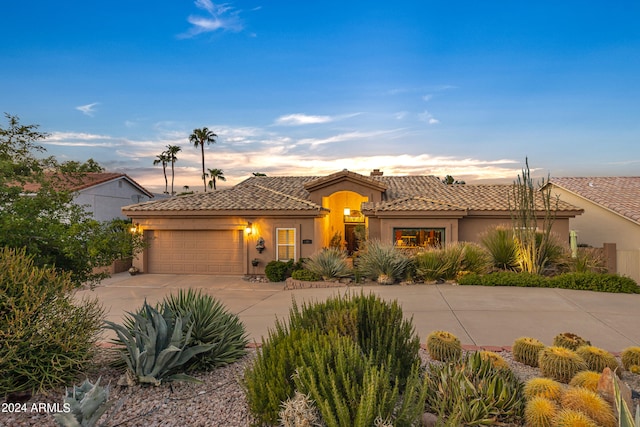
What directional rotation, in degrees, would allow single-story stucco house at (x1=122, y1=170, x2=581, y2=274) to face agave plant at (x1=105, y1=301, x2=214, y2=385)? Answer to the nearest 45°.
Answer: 0° — it already faces it

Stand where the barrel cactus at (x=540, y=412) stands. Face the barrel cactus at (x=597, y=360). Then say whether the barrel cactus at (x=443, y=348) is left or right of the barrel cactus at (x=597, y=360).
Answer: left

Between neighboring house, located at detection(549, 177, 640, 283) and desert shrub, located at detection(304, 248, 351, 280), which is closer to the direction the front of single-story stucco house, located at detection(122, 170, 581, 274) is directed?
the desert shrub

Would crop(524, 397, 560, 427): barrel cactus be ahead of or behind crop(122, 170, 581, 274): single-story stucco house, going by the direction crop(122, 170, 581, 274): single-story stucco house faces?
ahead

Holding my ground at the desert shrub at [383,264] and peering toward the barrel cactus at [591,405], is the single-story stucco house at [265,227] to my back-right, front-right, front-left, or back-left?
back-right

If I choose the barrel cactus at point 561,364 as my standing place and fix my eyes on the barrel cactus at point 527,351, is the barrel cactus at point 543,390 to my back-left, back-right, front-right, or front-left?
back-left

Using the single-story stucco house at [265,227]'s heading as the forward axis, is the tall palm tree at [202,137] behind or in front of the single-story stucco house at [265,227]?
behind

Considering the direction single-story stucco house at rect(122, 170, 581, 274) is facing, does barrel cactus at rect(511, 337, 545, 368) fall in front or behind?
in front

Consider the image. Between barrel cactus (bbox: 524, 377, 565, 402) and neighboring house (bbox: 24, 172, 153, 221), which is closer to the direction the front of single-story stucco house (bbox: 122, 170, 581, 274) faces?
the barrel cactus

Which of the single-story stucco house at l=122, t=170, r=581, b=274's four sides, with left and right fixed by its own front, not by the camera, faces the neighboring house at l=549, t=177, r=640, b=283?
left

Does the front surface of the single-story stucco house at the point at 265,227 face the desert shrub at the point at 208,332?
yes

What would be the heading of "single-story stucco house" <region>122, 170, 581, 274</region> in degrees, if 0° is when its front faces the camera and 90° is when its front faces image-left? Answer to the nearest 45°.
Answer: approximately 0°
